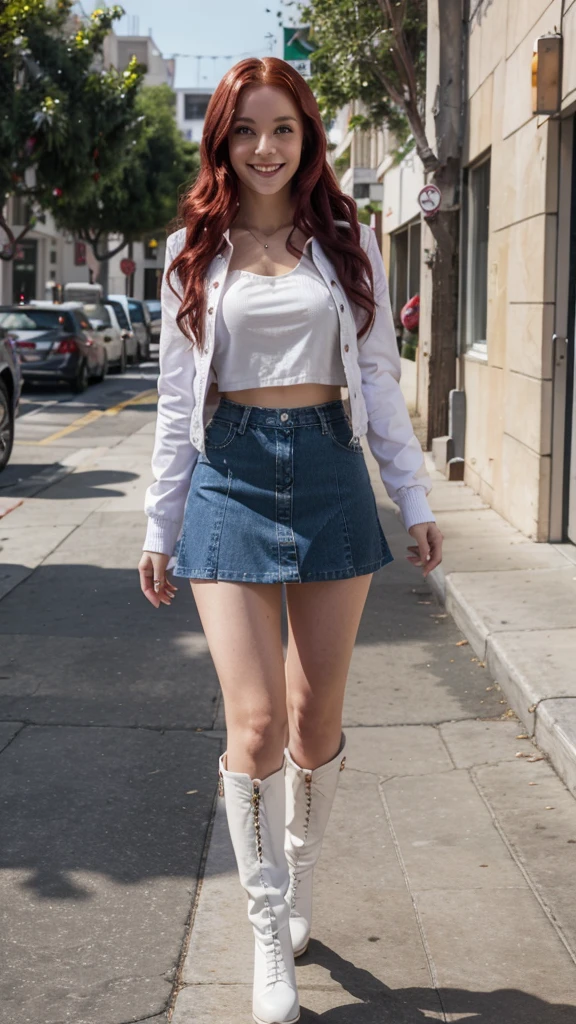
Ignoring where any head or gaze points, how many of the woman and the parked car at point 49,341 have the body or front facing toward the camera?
1

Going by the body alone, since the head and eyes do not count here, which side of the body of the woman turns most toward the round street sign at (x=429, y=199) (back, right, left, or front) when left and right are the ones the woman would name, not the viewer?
back

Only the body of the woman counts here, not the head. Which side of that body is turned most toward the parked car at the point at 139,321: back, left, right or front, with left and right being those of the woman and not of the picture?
back

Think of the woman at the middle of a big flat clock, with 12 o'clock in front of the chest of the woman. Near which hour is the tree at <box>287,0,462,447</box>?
The tree is roughly at 6 o'clock from the woman.

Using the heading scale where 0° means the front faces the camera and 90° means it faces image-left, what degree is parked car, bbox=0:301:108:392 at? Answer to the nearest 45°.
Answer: approximately 225°

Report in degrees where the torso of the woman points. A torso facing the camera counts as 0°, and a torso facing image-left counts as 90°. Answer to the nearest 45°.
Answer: approximately 0°

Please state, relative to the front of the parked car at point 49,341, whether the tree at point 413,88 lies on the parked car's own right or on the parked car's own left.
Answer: on the parked car's own right

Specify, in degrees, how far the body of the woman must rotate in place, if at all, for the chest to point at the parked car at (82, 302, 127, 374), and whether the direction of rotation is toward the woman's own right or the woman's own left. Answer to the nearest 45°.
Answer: approximately 180°

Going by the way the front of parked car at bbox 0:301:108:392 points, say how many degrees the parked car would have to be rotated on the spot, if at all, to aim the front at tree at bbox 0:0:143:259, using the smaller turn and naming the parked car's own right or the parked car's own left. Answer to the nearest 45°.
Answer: approximately 45° to the parked car's own left

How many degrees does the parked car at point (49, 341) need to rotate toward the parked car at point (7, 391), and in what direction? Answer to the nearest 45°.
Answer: approximately 135° to its right
